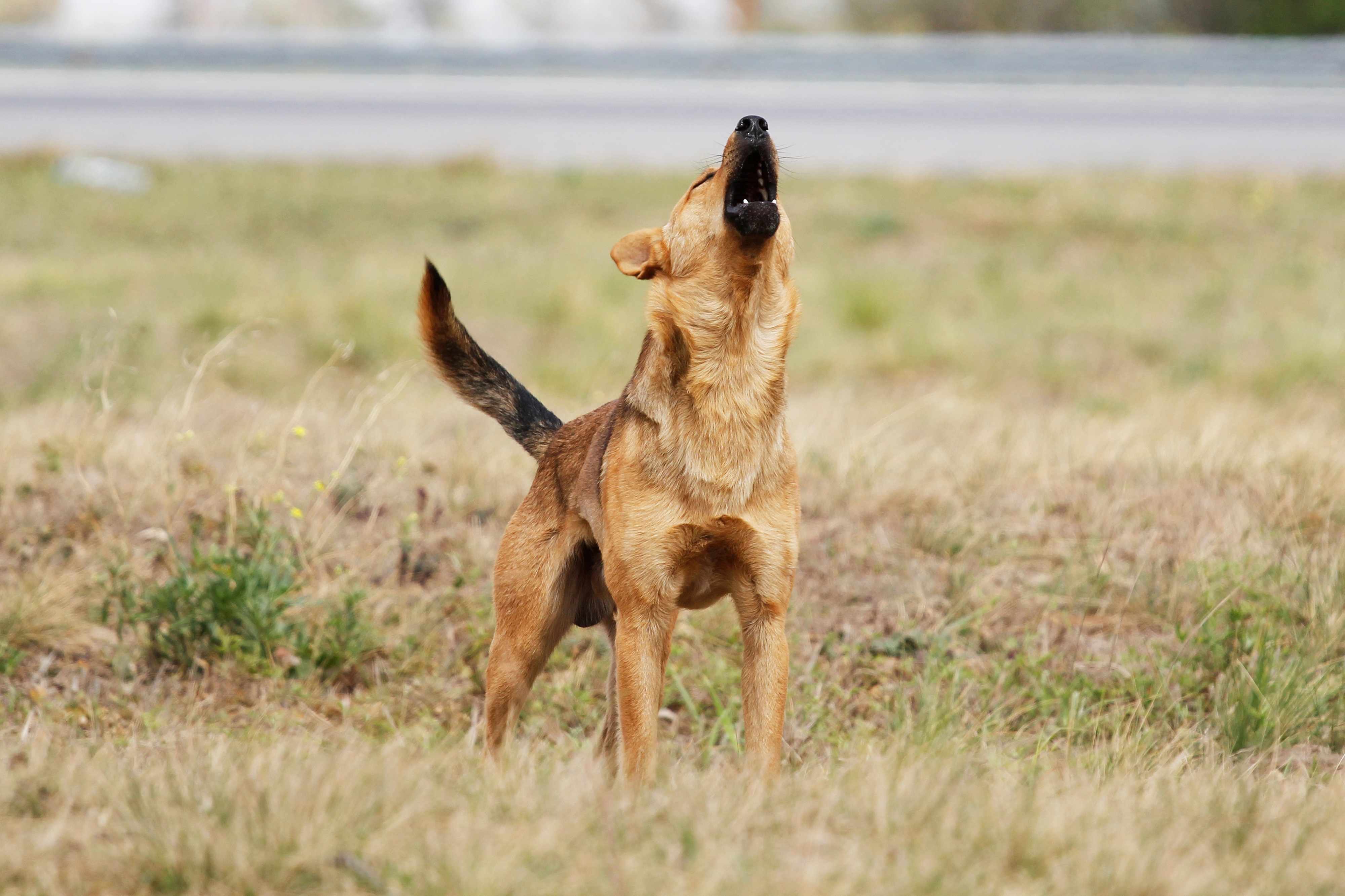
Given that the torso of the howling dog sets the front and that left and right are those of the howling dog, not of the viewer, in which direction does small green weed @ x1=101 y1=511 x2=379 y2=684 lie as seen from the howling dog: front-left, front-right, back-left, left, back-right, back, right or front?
back

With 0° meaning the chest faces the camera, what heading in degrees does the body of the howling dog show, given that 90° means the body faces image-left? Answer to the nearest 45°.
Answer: approximately 315°
